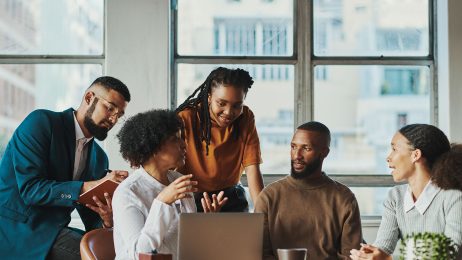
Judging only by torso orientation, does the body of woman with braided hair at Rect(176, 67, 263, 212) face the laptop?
yes

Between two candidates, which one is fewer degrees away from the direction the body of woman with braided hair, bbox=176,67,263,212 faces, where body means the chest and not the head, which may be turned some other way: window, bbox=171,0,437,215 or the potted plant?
the potted plant

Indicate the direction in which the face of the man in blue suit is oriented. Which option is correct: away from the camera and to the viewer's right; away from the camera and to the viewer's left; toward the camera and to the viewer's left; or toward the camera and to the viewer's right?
toward the camera and to the viewer's right

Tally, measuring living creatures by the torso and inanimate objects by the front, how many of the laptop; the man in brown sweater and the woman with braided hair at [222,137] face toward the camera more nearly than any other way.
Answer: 2

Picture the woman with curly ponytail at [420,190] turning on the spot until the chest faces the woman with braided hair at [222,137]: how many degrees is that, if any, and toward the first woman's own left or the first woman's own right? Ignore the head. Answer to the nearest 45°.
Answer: approximately 45° to the first woman's own right

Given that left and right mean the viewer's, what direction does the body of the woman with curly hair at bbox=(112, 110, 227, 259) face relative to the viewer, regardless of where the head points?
facing to the right of the viewer

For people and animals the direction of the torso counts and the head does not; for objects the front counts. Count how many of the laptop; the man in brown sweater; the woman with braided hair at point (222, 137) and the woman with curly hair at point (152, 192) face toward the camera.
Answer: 2

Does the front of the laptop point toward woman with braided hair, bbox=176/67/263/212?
yes

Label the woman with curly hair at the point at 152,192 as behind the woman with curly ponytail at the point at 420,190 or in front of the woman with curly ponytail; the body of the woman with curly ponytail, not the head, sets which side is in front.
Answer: in front

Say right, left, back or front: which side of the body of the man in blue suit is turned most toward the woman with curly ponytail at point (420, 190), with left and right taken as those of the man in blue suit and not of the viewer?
front

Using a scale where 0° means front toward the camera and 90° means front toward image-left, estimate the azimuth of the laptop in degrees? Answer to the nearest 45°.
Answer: approximately 180°

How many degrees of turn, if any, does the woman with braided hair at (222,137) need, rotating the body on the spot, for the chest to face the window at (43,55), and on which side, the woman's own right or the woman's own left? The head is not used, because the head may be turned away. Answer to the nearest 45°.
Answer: approximately 135° to the woman's own right

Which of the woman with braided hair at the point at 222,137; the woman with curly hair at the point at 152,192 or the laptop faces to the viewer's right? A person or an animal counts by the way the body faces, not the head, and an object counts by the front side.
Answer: the woman with curly hair
